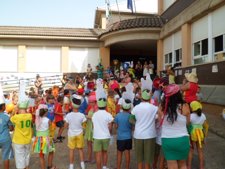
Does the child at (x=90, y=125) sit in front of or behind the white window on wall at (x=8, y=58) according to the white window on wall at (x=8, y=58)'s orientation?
in front

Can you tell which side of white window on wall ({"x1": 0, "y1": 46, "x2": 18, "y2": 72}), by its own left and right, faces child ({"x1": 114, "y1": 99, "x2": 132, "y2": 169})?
front

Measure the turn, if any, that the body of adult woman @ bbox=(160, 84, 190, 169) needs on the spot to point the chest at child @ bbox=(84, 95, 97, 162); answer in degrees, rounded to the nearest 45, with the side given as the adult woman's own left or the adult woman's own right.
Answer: approximately 45° to the adult woman's own left

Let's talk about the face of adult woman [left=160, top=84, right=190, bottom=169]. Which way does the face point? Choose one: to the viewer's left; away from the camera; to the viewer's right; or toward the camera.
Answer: away from the camera

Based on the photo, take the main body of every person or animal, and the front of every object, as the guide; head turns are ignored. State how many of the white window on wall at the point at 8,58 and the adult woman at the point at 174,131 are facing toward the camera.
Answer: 1

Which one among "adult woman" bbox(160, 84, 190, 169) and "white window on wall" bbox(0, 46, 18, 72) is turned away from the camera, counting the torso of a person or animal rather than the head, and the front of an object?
the adult woman

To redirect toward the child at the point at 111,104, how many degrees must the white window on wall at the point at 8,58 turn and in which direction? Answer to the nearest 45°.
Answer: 0° — it already faces them

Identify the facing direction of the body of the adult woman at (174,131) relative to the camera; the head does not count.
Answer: away from the camera

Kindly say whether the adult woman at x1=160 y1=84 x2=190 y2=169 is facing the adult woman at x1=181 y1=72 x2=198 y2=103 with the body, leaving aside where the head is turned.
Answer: yes

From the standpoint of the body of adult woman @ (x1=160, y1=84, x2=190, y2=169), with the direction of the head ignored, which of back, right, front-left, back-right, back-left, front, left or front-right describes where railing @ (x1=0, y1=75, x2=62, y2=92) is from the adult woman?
front-left

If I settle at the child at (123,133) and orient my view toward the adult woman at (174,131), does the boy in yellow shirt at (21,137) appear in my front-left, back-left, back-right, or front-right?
back-right

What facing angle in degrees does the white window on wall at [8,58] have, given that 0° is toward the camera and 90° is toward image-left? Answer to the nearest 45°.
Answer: approximately 0°

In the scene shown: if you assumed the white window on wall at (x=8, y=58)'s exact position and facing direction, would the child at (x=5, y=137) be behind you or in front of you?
in front
